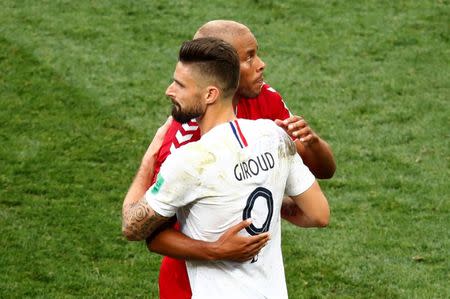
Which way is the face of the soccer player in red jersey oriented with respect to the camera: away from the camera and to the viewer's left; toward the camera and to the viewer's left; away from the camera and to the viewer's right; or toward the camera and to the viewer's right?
toward the camera and to the viewer's right

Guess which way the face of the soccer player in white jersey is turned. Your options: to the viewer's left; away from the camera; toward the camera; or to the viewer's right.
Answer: to the viewer's left

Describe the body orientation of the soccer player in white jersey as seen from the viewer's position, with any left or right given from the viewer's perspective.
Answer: facing away from the viewer and to the left of the viewer

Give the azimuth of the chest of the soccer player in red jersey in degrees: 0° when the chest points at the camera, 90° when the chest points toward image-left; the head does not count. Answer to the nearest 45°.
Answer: approximately 315°

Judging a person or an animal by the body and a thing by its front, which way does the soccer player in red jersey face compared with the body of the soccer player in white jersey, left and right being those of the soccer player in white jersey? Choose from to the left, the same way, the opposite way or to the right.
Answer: the opposite way
